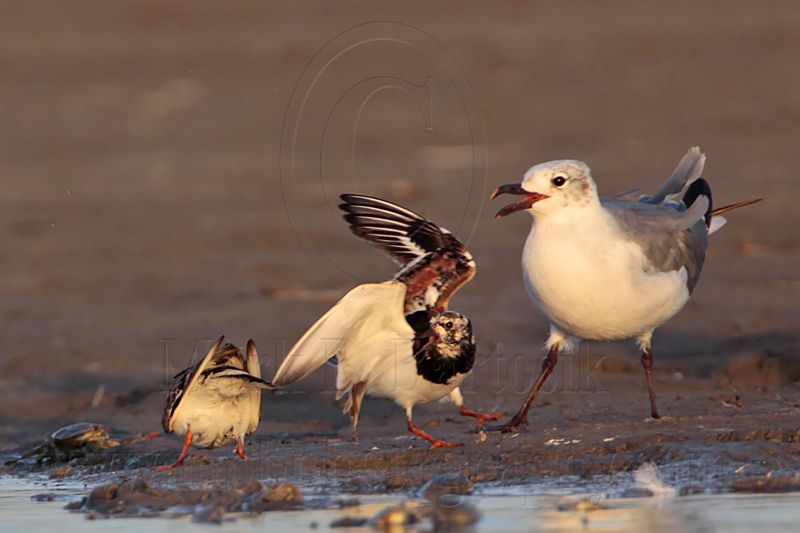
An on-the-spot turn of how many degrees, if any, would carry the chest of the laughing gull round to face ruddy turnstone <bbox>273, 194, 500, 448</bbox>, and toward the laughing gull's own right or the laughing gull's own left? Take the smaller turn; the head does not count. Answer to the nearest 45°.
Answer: approximately 45° to the laughing gull's own right

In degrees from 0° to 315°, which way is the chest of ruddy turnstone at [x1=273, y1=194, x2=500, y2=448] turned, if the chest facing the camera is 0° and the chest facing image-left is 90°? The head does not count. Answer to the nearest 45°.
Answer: approximately 315°

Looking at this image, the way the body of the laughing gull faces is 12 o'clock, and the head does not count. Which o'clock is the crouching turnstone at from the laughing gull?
The crouching turnstone is roughly at 1 o'clock from the laughing gull.

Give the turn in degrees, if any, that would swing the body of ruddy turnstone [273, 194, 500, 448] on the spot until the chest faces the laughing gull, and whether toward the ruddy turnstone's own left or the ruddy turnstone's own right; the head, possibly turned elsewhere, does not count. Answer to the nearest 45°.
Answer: approximately 45° to the ruddy turnstone's own left

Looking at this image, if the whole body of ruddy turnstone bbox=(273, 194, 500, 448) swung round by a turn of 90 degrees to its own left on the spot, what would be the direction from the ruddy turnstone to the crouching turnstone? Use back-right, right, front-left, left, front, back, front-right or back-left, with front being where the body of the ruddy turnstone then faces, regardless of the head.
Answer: back-left

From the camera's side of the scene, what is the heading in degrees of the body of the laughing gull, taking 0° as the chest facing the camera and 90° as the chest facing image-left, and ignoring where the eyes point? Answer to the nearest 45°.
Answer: approximately 45°
